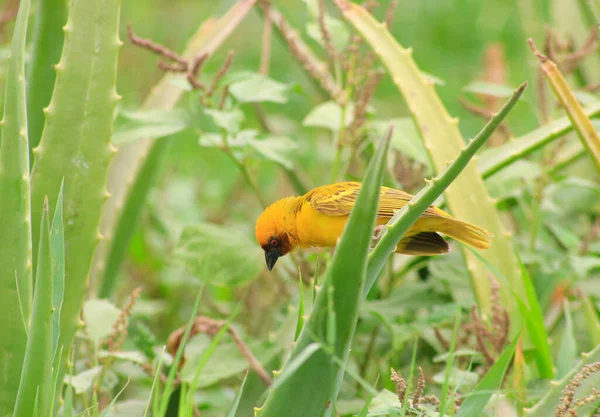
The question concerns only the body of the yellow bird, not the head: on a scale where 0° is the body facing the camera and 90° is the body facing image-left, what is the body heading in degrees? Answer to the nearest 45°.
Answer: approximately 90°

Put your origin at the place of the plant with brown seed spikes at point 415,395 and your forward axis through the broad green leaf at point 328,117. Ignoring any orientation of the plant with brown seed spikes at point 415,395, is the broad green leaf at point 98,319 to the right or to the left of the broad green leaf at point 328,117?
left

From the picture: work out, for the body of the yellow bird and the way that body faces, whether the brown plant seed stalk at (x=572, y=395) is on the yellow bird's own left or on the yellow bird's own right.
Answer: on the yellow bird's own left

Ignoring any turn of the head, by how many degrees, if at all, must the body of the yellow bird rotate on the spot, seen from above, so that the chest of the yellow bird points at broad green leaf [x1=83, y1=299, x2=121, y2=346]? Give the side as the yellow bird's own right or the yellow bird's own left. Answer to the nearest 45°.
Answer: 0° — it already faces it

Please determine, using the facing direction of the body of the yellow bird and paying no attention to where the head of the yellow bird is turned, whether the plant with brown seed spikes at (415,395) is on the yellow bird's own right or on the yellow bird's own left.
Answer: on the yellow bird's own left
